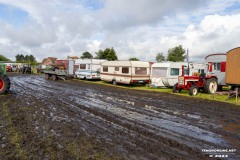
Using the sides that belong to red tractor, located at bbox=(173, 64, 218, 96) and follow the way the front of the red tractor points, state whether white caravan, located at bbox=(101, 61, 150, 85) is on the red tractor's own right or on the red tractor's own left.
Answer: on the red tractor's own right

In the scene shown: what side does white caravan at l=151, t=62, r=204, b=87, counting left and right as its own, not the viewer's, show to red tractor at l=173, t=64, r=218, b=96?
left

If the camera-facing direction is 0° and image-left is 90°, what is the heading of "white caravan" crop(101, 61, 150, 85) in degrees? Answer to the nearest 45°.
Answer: approximately 135°

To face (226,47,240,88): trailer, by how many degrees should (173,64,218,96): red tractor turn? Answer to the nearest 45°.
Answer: approximately 135° to its left

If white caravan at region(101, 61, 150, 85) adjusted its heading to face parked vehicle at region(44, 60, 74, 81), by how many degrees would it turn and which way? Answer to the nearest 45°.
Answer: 0° — it already faces it

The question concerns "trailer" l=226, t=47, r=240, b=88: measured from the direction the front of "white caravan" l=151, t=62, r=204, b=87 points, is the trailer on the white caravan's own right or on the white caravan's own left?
on the white caravan's own left

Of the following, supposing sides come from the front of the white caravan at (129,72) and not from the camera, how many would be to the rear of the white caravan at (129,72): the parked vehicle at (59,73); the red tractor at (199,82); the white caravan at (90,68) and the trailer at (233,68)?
2
